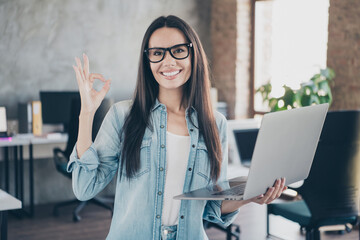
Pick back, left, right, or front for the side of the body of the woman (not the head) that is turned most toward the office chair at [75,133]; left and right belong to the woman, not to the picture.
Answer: back

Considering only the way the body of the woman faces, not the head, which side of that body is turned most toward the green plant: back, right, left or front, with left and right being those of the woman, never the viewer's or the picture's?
back

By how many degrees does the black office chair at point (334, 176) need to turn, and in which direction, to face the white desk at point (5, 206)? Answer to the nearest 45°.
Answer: approximately 90° to its left

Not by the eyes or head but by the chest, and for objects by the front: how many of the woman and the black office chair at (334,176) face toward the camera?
1

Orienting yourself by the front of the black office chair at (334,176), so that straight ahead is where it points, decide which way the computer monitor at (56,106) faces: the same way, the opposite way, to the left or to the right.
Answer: the opposite way

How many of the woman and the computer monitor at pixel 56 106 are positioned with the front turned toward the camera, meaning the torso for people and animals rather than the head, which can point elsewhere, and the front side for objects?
2

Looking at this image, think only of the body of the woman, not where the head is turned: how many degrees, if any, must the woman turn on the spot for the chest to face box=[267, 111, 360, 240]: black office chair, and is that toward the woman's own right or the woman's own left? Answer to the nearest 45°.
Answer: approximately 135° to the woman's own left

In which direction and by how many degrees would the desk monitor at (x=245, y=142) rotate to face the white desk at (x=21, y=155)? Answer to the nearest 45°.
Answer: approximately 135° to its right

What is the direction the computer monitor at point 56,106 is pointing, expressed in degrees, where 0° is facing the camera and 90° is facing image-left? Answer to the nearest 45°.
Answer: approximately 0°

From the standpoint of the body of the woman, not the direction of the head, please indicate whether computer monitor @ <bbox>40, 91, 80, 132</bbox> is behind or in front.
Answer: behind

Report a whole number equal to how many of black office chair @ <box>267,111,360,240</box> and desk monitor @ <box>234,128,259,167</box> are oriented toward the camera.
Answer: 1
